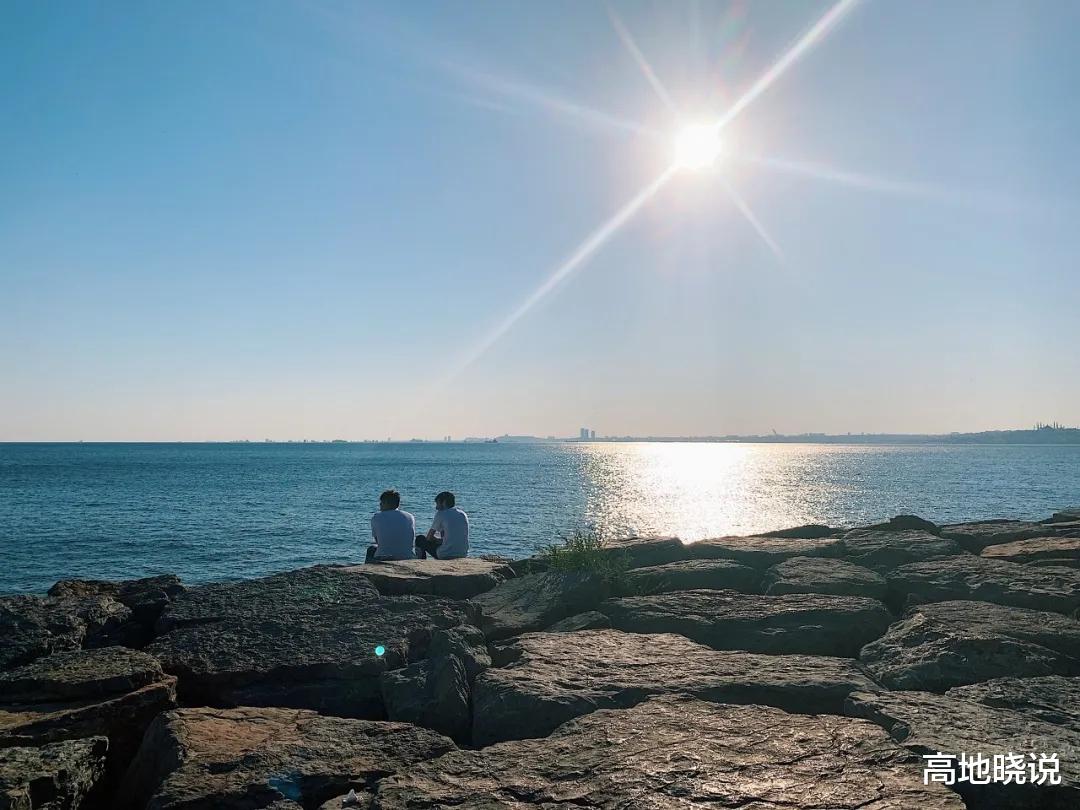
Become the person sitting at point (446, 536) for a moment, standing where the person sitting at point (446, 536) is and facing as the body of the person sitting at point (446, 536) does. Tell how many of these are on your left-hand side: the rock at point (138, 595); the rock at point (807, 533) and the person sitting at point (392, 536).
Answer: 2

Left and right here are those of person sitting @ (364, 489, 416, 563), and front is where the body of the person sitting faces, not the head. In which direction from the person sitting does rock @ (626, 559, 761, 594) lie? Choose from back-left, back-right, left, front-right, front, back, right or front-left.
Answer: back-right

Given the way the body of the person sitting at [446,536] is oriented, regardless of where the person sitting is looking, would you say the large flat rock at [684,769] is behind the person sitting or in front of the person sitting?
behind

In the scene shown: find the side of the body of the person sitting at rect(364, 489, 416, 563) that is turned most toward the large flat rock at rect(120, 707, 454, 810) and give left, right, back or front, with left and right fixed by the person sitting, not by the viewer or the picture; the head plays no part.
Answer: back

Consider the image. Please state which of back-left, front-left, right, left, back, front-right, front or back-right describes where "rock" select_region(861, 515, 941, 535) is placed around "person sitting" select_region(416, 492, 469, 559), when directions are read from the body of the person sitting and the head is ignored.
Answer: back-right

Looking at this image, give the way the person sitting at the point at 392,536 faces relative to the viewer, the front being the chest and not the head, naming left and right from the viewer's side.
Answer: facing away from the viewer

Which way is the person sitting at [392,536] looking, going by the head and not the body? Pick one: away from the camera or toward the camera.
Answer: away from the camera

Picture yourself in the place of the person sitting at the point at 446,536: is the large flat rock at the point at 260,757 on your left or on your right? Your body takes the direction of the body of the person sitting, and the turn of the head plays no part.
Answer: on your left

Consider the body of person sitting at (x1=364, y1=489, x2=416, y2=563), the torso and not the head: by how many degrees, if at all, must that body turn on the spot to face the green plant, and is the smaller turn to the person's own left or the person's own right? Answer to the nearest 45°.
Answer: approximately 135° to the person's own right

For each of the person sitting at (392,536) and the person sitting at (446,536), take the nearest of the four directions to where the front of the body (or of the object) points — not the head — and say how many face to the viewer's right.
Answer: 0

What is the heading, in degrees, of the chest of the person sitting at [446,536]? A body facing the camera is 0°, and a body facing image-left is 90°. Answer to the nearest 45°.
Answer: approximately 135°

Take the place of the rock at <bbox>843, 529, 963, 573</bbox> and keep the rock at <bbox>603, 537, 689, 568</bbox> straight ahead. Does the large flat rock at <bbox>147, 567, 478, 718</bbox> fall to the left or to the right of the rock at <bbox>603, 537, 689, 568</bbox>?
left

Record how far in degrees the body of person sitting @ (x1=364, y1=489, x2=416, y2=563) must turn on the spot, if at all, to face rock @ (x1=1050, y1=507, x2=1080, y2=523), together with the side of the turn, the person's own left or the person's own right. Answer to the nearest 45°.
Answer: approximately 90° to the person's own right

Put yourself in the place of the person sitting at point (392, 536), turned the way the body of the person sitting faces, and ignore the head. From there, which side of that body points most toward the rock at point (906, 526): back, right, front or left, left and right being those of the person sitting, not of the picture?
right

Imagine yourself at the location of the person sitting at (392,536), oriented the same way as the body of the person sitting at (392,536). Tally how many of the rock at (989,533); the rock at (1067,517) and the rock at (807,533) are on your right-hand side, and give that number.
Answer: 3
